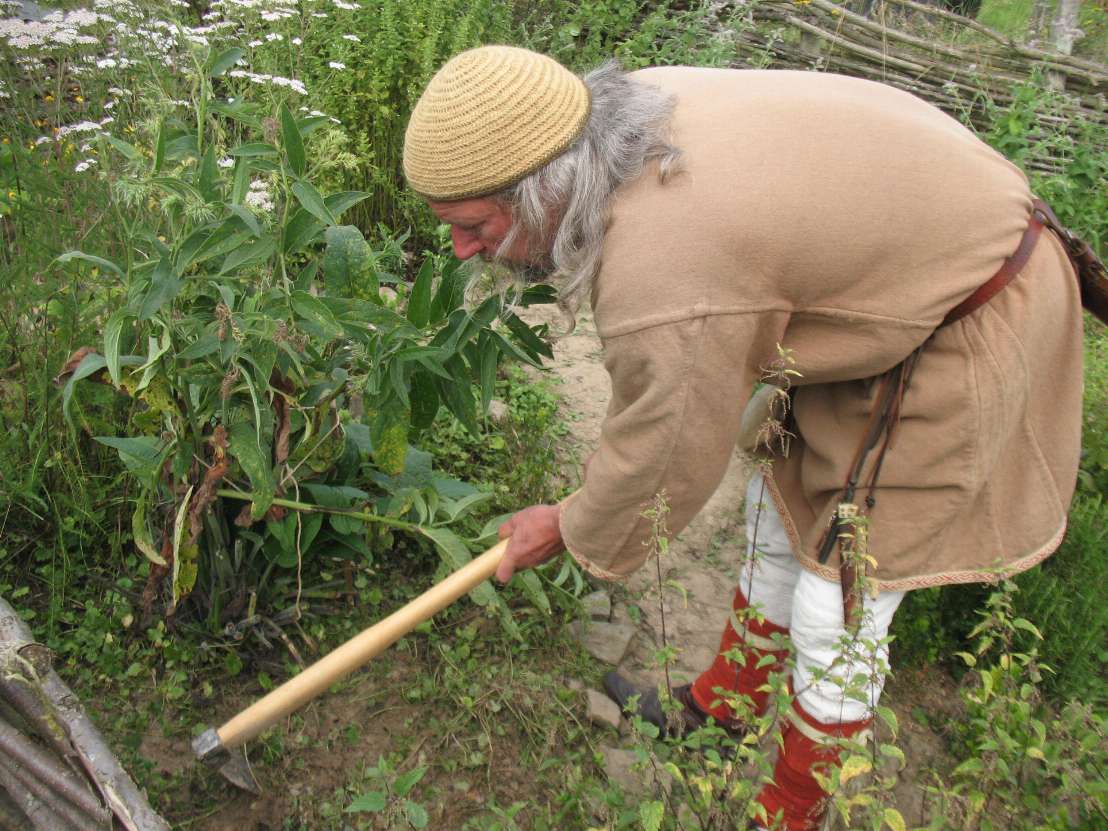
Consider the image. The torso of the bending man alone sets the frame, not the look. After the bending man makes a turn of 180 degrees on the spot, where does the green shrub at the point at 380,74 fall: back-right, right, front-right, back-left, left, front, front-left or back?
back-left

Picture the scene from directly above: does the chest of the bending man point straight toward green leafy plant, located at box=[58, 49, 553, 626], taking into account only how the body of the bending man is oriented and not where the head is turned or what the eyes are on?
yes

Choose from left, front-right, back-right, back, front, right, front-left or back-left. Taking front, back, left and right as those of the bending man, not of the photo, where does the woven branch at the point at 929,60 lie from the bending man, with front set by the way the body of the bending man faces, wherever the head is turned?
right

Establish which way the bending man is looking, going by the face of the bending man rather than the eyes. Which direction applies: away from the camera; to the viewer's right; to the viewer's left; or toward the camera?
to the viewer's left

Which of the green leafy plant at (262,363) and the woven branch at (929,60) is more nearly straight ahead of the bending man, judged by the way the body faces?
the green leafy plant

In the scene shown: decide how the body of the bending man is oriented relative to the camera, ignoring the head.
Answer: to the viewer's left

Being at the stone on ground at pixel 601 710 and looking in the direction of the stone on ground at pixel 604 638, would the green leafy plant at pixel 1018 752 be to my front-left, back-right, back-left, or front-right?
back-right
